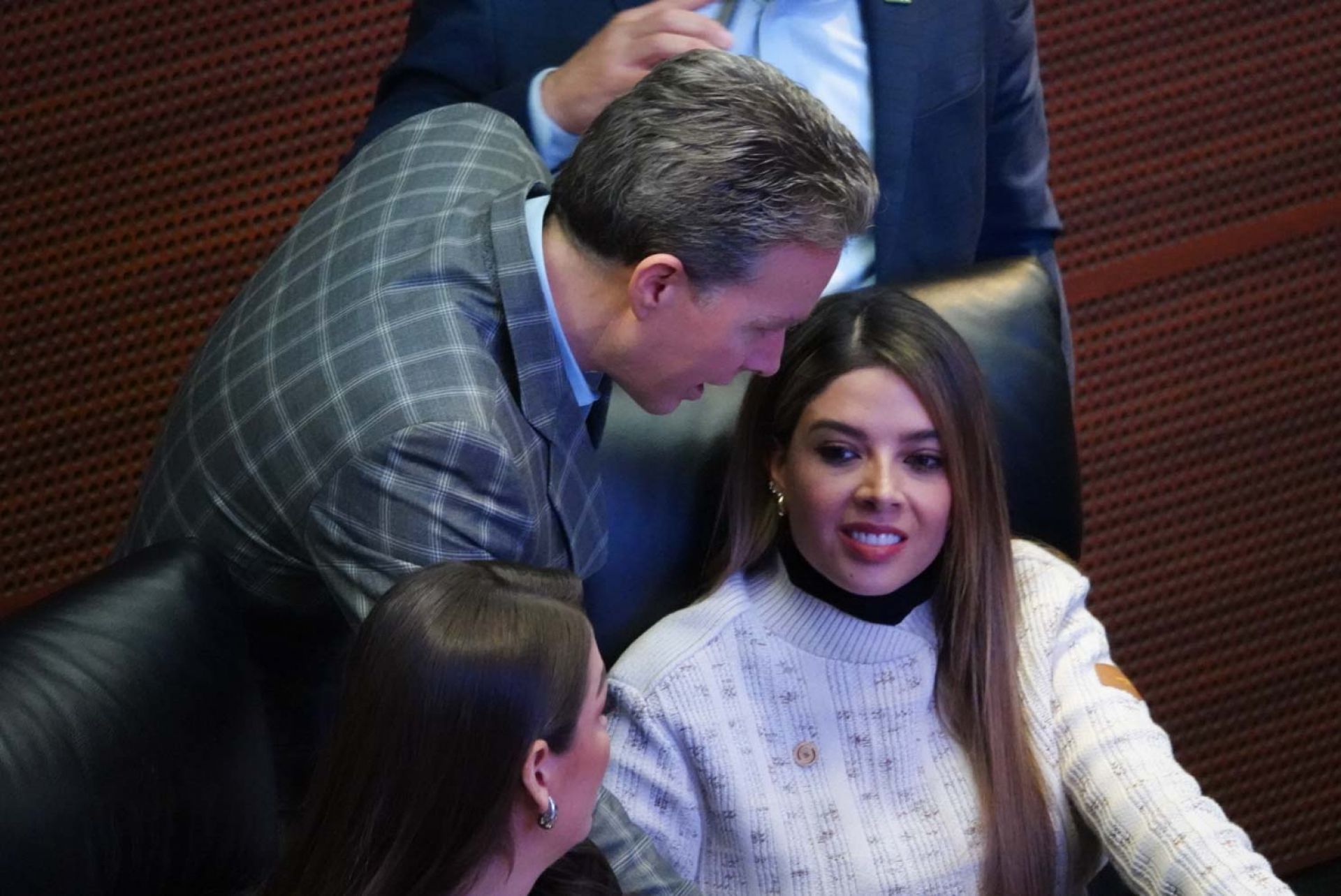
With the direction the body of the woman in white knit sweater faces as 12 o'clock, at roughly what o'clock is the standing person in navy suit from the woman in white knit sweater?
The standing person in navy suit is roughly at 6 o'clock from the woman in white knit sweater.

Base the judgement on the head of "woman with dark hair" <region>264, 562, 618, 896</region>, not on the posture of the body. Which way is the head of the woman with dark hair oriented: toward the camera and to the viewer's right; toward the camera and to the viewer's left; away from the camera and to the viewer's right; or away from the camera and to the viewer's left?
away from the camera and to the viewer's right

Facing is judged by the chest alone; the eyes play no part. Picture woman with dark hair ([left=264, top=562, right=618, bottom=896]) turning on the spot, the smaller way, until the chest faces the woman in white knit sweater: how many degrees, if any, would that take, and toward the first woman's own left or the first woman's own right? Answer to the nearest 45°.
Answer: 0° — they already face them

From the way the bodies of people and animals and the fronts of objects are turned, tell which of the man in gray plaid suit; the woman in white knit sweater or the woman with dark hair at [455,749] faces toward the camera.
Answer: the woman in white knit sweater

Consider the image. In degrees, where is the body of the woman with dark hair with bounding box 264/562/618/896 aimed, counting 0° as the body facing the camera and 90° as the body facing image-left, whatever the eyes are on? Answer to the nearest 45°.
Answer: approximately 225°

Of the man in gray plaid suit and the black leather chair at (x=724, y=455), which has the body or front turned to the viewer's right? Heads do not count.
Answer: the man in gray plaid suit

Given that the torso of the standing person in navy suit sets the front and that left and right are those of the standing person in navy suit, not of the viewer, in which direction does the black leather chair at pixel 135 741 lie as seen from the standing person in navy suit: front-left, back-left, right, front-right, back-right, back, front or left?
front-right

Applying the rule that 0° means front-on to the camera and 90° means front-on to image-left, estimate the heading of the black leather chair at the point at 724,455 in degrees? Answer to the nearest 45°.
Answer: approximately 0°

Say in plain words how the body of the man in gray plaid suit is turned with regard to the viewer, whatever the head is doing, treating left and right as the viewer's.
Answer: facing to the right of the viewer

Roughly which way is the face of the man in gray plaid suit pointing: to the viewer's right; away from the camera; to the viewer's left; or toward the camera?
to the viewer's right
